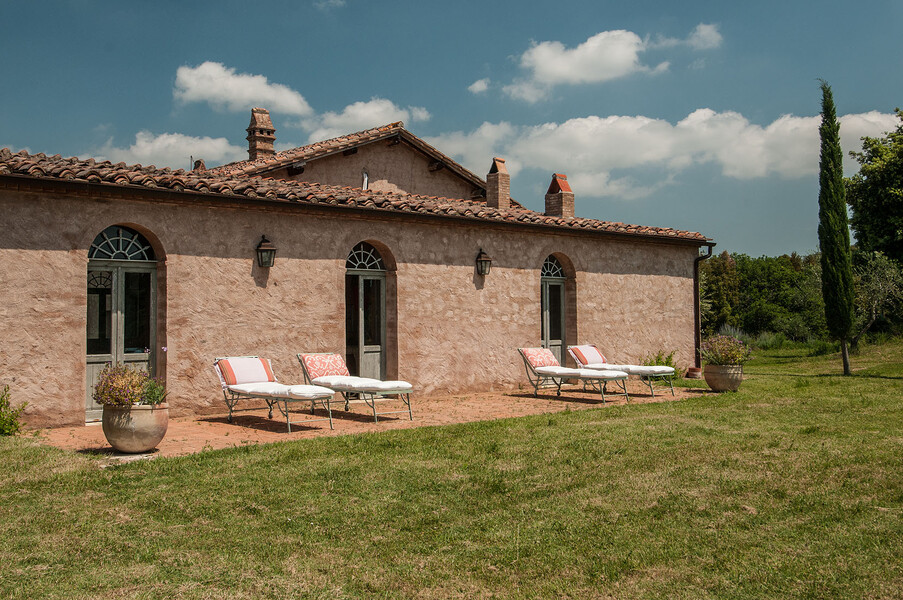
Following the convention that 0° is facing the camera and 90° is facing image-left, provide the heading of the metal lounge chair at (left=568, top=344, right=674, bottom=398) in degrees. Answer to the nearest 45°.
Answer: approximately 315°

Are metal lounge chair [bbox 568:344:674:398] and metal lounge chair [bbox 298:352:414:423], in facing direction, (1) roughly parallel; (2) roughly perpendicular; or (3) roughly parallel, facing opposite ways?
roughly parallel

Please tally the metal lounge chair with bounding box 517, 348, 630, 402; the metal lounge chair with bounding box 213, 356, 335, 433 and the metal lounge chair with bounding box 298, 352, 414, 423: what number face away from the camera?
0

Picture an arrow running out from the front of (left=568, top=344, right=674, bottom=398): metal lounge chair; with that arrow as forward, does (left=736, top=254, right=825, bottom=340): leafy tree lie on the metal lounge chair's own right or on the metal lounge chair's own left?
on the metal lounge chair's own left

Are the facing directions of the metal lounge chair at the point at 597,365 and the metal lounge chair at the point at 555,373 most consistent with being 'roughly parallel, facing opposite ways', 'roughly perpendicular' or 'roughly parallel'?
roughly parallel

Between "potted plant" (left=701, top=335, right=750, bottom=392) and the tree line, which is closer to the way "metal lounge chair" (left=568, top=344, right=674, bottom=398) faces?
the potted plant

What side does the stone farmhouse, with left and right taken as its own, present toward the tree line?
left

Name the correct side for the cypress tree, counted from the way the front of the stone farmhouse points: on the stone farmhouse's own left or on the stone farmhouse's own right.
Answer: on the stone farmhouse's own left

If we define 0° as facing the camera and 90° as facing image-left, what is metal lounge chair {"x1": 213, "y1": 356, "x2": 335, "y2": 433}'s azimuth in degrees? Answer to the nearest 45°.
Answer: approximately 315°
